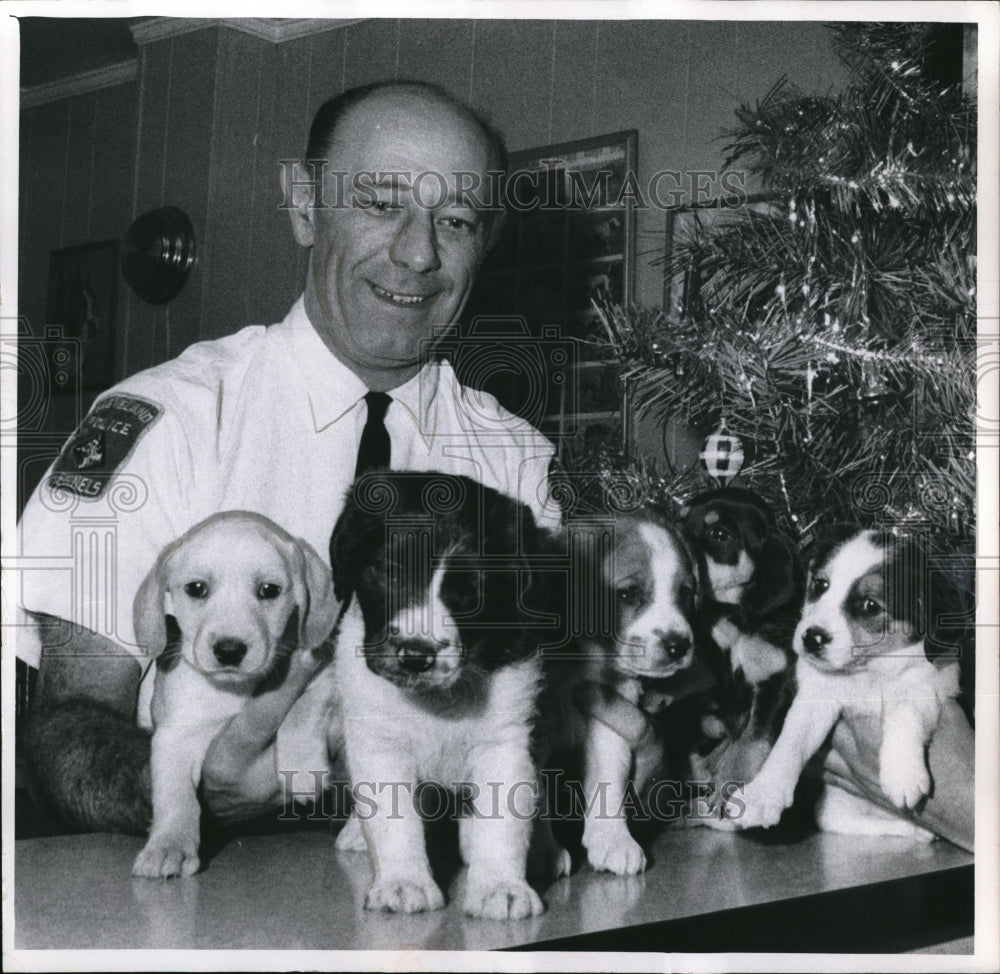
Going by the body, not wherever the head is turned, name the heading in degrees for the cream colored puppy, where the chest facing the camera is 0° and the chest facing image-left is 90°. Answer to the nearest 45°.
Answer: approximately 0°

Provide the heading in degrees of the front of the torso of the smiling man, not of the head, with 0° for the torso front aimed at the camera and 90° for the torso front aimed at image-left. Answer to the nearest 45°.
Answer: approximately 315°

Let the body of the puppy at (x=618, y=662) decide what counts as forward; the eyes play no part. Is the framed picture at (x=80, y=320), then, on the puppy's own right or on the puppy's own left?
on the puppy's own right

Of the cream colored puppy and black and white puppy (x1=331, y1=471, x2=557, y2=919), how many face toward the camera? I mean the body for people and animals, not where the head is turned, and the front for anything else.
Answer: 2

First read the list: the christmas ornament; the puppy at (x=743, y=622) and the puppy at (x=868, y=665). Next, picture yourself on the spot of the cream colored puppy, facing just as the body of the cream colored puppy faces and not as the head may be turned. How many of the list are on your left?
3
